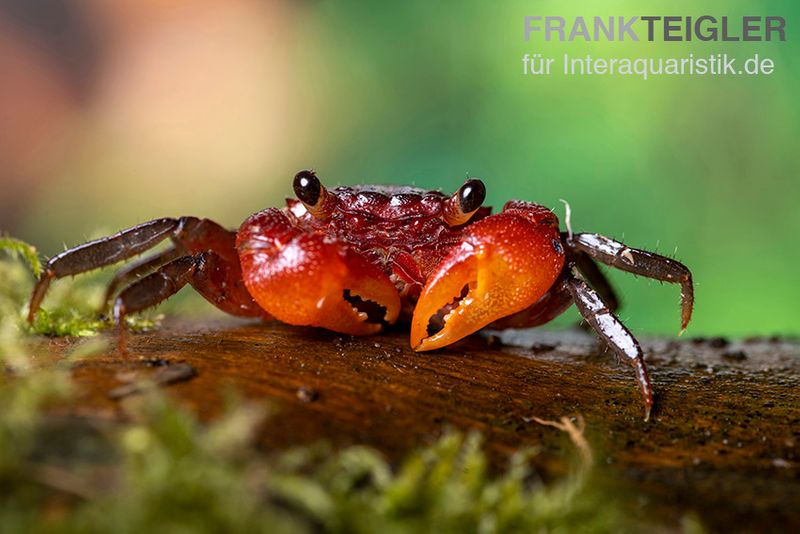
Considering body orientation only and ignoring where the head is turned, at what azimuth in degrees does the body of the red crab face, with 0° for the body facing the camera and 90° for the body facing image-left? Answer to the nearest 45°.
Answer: approximately 0°
